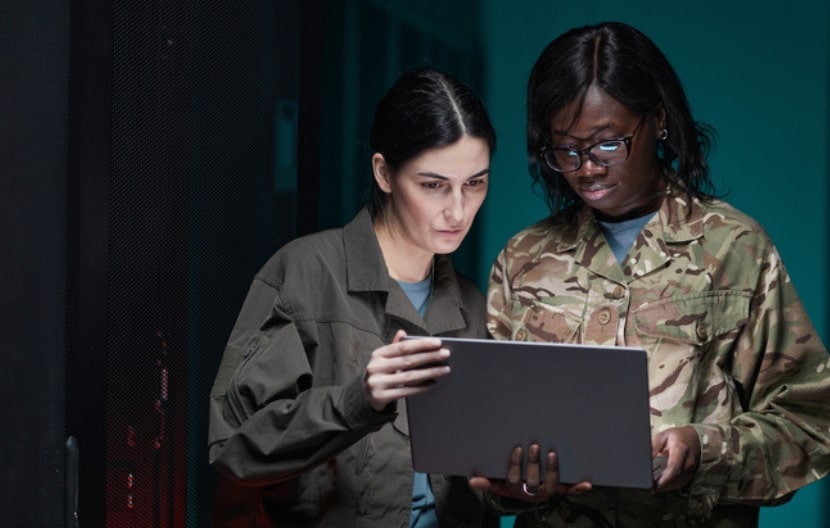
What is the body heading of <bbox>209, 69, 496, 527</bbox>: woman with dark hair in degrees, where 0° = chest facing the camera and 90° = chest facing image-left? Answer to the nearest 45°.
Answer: approximately 315°

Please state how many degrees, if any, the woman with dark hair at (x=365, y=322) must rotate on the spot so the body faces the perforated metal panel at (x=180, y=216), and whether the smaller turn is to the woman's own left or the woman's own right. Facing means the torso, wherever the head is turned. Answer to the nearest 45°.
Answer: approximately 180°

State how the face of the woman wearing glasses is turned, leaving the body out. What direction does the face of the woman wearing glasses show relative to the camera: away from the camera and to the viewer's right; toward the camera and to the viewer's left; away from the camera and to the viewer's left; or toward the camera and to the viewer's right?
toward the camera and to the viewer's left

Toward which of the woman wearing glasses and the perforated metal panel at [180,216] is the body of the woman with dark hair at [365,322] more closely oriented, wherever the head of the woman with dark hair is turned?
the woman wearing glasses
